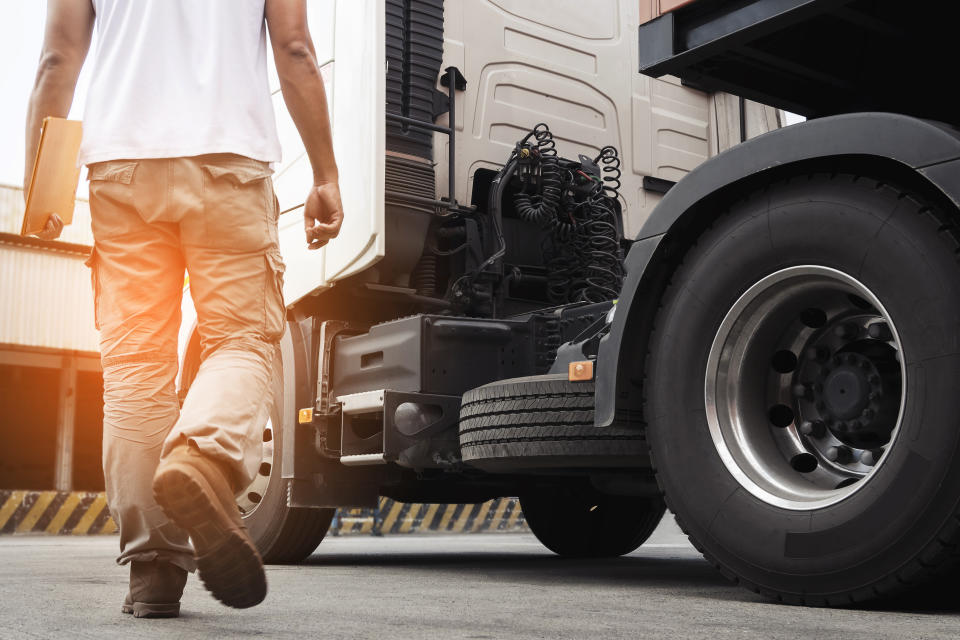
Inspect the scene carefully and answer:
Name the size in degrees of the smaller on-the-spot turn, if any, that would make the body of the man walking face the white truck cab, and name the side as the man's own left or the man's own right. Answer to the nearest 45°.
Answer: approximately 45° to the man's own right

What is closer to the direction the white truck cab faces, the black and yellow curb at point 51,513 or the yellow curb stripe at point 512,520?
the black and yellow curb

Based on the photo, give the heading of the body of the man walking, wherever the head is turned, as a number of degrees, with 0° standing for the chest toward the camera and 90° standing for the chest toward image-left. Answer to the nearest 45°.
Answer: approximately 180°

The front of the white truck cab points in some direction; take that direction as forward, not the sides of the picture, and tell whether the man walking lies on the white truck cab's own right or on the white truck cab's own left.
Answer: on the white truck cab's own left

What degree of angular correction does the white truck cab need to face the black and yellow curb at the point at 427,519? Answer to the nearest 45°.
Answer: approximately 45° to its right

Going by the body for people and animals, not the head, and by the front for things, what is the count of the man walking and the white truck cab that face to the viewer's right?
0

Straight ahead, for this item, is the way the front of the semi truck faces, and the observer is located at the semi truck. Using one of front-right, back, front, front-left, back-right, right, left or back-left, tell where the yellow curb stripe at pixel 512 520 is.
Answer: front-right

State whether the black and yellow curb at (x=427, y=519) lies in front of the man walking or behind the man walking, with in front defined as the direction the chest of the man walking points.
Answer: in front

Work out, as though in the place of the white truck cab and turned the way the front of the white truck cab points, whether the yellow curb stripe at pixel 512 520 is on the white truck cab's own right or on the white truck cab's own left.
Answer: on the white truck cab's own right

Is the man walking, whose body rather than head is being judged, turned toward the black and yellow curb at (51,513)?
yes

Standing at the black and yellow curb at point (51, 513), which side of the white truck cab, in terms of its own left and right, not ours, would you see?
front

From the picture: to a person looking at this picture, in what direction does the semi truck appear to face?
facing away from the viewer and to the left of the viewer
